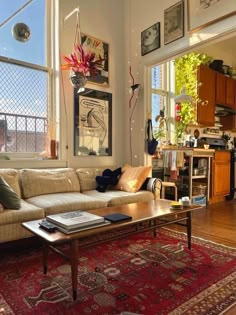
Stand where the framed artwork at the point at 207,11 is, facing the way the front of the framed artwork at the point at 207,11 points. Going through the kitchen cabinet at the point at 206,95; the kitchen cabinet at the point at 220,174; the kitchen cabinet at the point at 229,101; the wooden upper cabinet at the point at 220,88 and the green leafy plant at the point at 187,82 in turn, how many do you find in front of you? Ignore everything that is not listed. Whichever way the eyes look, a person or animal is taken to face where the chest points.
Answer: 0

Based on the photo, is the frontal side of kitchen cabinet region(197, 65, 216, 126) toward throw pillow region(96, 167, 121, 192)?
no

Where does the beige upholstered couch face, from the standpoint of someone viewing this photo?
facing the viewer and to the right of the viewer

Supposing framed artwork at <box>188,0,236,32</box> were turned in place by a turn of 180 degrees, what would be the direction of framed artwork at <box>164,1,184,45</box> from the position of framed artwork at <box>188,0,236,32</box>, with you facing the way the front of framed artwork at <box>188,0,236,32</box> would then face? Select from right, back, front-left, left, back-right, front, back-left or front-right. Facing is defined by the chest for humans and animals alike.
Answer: left

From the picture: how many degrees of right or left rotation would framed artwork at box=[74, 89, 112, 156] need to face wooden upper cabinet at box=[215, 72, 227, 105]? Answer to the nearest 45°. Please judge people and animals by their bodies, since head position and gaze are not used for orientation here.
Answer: approximately 90° to its left

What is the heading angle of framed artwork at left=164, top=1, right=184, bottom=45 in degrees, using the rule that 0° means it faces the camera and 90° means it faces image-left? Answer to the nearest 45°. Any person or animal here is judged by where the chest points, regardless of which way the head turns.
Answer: approximately 45°

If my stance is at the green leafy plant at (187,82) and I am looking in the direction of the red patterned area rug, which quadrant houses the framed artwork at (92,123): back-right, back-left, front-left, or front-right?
front-right

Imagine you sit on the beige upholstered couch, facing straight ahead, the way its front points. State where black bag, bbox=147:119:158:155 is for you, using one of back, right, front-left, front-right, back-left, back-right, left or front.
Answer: left

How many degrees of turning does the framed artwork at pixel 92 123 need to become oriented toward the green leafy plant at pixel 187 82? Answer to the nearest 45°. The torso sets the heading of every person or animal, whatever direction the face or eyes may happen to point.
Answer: approximately 90° to its left

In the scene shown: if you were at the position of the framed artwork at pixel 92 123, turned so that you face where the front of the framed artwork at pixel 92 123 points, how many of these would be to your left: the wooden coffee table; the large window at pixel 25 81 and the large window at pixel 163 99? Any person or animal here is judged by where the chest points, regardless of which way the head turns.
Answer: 1

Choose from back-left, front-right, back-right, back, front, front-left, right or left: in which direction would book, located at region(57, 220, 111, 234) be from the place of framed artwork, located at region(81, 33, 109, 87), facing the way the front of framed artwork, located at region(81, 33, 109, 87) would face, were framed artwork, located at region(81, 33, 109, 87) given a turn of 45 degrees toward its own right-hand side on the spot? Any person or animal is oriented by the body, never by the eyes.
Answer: front

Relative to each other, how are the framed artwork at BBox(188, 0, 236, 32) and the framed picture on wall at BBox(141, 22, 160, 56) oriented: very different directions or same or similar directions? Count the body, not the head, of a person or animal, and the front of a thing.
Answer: same or similar directions

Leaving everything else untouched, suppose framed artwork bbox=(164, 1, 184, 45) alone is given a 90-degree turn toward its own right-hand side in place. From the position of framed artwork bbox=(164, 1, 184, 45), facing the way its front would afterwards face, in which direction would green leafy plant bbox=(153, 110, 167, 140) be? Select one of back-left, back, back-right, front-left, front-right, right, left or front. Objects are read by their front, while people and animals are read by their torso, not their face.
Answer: front-right

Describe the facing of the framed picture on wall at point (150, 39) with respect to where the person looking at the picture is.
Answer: facing the viewer and to the left of the viewer

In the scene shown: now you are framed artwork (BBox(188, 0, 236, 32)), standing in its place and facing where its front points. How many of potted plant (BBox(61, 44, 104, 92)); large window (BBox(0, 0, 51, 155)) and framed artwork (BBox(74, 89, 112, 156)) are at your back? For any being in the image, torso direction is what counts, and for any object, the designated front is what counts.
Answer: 0

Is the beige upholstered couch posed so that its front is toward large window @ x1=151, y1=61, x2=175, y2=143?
no

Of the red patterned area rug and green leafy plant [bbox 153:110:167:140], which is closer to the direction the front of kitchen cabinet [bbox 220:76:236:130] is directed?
the red patterned area rug

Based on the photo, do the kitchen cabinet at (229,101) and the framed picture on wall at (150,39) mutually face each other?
no

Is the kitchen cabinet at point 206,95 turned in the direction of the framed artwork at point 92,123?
no

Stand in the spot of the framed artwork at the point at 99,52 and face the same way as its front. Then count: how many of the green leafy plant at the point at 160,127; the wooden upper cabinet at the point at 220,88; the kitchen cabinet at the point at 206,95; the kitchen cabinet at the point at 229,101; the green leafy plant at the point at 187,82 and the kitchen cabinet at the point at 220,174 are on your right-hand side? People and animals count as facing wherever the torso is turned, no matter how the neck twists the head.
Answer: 0
